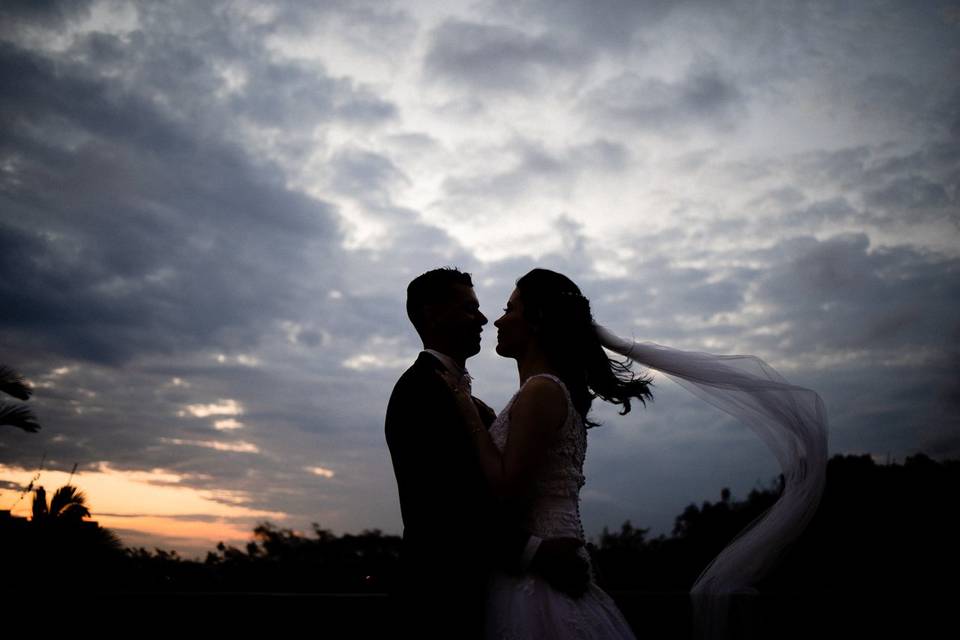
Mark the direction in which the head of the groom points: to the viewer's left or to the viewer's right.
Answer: to the viewer's right

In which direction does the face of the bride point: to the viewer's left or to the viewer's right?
to the viewer's left

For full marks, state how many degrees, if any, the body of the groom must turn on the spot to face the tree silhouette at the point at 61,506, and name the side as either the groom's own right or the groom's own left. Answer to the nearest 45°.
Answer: approximately 135° to the groom's own left

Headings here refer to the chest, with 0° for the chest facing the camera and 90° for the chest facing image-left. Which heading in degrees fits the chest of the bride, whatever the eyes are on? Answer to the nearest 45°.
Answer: approximately 90°

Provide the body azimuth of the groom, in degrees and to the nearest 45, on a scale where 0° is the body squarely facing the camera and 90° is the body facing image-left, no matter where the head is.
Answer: approximately 270°
